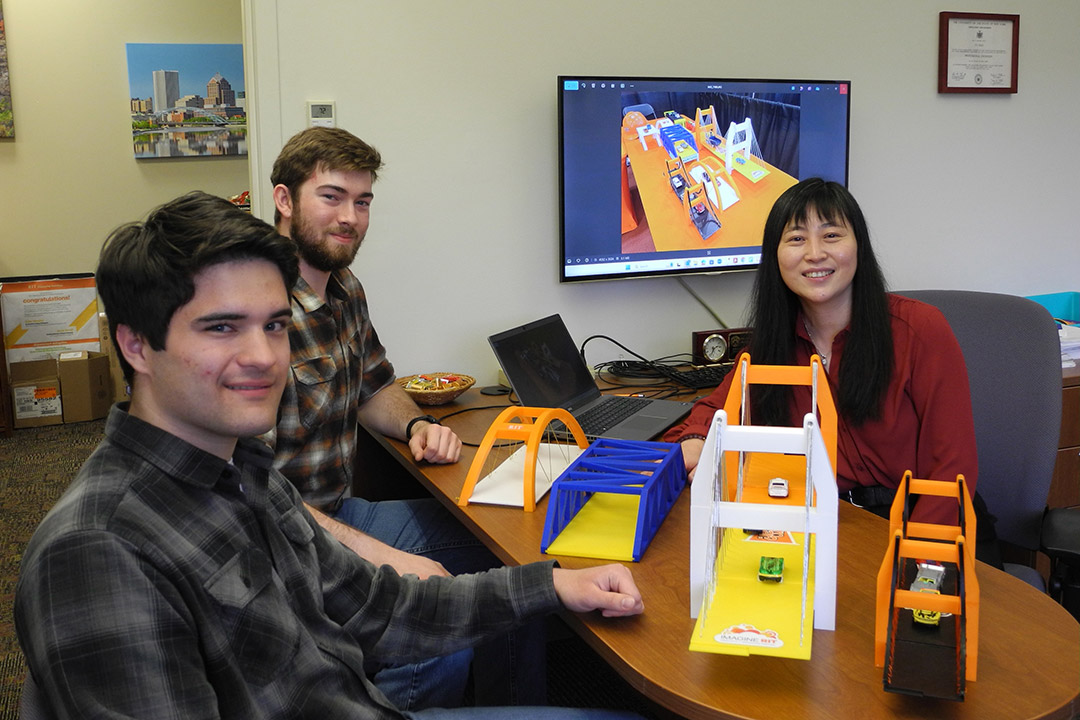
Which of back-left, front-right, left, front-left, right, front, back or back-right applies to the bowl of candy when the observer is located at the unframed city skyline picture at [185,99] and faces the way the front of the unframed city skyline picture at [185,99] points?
front

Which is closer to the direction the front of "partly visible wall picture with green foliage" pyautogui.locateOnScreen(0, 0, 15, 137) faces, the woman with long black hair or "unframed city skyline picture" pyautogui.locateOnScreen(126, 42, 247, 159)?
the woman with long black hair

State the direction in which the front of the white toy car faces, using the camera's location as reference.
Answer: facing the viewer

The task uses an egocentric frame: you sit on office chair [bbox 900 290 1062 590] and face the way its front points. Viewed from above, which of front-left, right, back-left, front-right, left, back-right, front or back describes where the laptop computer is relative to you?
front-right

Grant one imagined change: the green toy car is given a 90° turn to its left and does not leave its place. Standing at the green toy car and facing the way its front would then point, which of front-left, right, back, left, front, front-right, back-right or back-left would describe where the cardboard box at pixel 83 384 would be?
back-left

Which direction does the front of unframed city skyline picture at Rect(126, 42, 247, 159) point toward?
toward the camera

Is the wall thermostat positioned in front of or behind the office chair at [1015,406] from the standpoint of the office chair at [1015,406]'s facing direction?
in front

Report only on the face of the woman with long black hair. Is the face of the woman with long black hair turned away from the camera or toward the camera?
toward the camera

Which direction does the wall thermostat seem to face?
toward the camera

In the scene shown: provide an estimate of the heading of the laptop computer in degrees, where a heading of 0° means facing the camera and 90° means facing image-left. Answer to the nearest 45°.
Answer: approximately 315°
